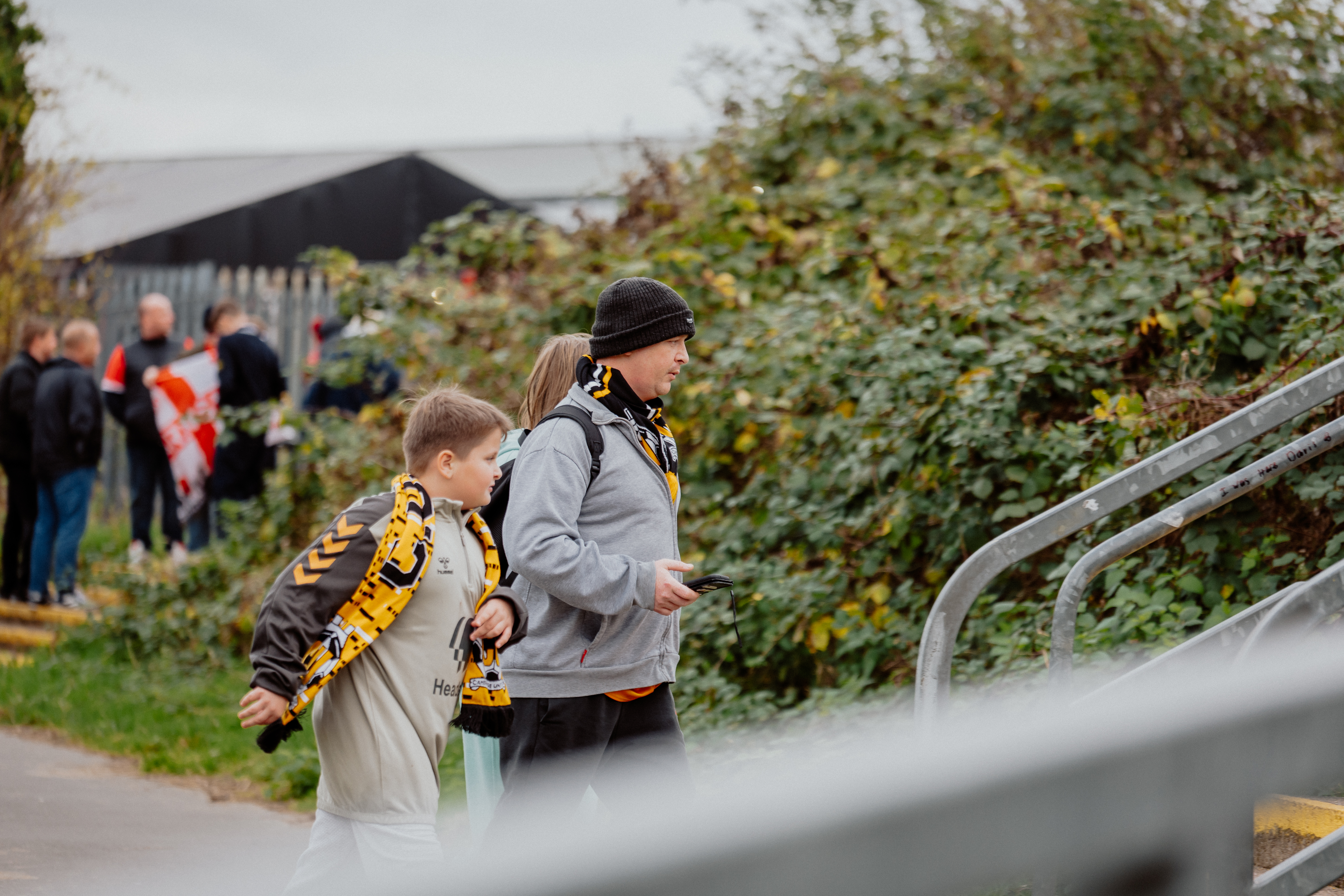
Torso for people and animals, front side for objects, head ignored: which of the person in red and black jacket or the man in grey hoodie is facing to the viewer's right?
the man in grey hoodie

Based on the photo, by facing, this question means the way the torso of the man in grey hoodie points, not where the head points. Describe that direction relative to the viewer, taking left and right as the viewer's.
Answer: facing to the right of the viewer

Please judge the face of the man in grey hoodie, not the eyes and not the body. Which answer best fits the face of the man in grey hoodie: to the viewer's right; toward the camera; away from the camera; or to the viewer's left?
to the viewer's right

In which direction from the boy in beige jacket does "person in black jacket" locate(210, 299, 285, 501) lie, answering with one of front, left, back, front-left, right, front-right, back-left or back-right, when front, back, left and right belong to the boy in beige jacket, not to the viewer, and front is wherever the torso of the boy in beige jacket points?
back-left

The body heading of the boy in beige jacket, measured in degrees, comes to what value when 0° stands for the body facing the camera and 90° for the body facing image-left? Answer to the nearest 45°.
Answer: approximately 315°

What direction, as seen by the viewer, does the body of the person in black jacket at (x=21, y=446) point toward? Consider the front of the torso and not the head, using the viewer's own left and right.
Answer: facing to the right of the viewer

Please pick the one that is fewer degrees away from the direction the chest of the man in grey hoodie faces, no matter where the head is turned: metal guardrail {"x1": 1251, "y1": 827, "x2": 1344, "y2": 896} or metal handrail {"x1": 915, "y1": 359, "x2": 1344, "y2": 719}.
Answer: the metal handrail

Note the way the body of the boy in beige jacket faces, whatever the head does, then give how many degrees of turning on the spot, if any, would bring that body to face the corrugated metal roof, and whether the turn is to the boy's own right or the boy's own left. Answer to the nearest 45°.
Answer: approximately 135° to the boy's own left

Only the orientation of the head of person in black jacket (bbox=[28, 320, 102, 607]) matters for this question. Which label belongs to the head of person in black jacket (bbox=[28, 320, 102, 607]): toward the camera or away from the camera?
away from the camera

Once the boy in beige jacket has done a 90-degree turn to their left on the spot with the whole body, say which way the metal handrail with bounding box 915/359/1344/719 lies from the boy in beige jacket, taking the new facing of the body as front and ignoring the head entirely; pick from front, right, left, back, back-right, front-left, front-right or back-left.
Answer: front-right
